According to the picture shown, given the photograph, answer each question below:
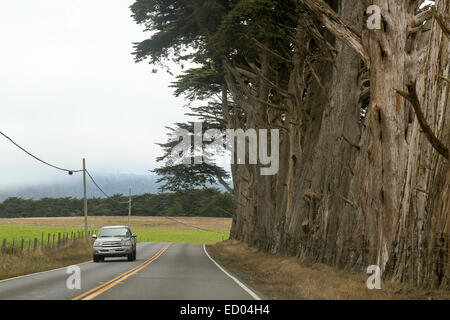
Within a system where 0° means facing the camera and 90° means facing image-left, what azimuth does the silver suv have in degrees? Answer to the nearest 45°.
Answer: approximately 0°

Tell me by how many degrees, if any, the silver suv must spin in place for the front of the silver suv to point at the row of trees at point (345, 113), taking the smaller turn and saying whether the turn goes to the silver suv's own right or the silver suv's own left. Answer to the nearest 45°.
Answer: approximately 45° to the silver suv's own left
